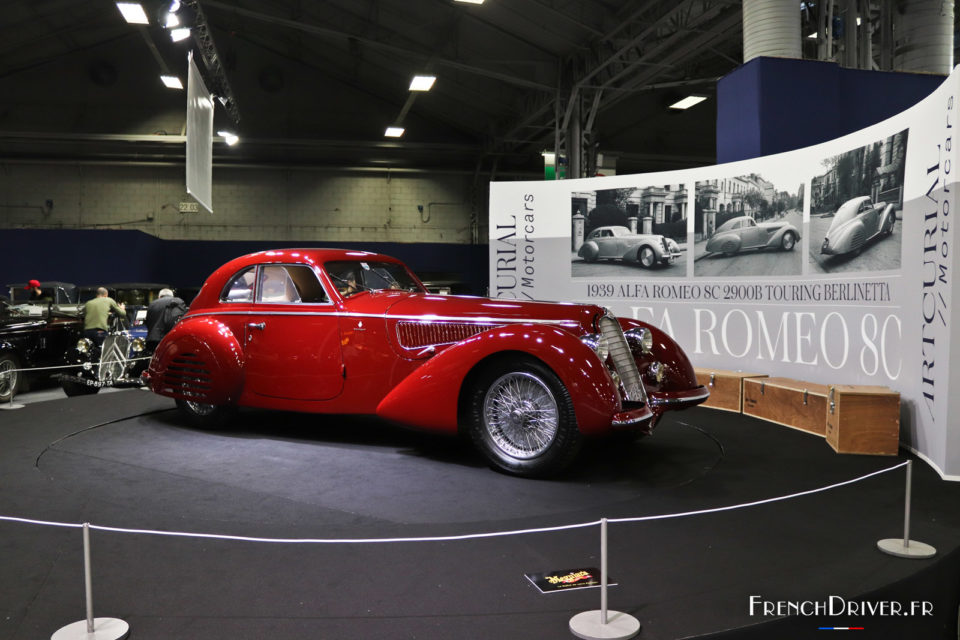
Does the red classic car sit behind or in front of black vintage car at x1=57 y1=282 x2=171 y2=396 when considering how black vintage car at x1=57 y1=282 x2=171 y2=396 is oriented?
in front

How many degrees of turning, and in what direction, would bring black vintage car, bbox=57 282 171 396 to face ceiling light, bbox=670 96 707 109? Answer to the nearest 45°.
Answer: approximately 90° to its left

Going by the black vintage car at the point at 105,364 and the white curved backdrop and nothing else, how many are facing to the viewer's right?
0

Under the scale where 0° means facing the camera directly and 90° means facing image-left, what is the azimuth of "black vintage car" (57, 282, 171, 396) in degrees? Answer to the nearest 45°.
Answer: approximately 0°

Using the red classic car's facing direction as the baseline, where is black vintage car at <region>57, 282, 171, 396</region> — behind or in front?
behind

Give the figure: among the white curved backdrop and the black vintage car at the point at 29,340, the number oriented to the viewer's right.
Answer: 0

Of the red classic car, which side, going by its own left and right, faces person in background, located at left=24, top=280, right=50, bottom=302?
back

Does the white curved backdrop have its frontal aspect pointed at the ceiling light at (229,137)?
no

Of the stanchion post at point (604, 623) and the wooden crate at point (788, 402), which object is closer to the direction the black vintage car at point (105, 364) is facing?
the stanchion post

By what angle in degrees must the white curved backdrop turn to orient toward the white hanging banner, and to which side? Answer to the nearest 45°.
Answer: approximately 45° to its right

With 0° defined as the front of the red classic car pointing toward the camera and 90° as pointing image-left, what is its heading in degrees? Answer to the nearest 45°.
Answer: approximately 315°

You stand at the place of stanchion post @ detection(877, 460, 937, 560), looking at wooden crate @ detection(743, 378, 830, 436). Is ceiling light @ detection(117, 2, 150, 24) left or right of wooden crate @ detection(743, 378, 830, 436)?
left

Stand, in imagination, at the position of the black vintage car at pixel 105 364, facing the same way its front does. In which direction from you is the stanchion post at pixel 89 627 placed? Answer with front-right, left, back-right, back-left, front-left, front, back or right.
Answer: front

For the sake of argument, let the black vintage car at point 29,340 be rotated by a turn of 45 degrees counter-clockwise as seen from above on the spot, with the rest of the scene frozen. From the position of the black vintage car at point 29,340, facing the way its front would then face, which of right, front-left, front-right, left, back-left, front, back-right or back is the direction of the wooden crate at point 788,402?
front-left

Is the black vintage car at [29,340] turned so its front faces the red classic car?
no

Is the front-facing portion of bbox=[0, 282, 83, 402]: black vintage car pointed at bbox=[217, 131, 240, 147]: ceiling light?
no

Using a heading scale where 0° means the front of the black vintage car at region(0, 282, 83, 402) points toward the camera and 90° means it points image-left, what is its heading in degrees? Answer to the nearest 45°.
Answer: approximately 45°

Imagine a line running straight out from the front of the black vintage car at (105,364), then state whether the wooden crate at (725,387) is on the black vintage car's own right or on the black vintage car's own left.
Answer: on the black vintage car's own left
